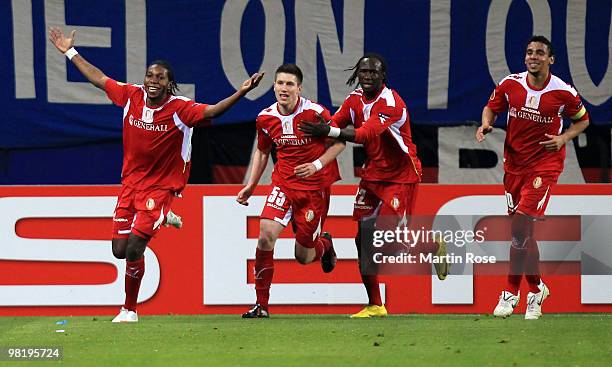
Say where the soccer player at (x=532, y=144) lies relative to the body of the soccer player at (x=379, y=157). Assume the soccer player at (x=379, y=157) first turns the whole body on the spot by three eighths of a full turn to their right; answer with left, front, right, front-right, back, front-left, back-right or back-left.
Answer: right

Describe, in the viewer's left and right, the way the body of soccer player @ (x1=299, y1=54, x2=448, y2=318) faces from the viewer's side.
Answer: facing the viewer and to the left of the viewer

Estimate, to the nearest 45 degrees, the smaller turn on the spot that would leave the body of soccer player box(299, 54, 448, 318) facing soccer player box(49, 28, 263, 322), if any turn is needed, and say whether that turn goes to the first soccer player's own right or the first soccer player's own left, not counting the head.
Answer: approximately 45° to the first soccer player's own right

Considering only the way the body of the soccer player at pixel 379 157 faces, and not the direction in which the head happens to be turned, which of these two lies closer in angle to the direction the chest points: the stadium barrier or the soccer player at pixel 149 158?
the soccer player

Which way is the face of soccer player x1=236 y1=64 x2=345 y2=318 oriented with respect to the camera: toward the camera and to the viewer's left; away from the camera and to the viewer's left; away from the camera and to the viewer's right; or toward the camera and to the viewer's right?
toward the camera and to the viewer's left

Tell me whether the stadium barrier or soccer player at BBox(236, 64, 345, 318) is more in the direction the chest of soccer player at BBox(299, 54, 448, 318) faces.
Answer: the soccer player

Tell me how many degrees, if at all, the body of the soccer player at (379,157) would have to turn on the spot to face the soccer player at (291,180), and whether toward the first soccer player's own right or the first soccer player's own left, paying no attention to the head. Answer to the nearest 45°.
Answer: approximately 45° to the first soccer player's own right
